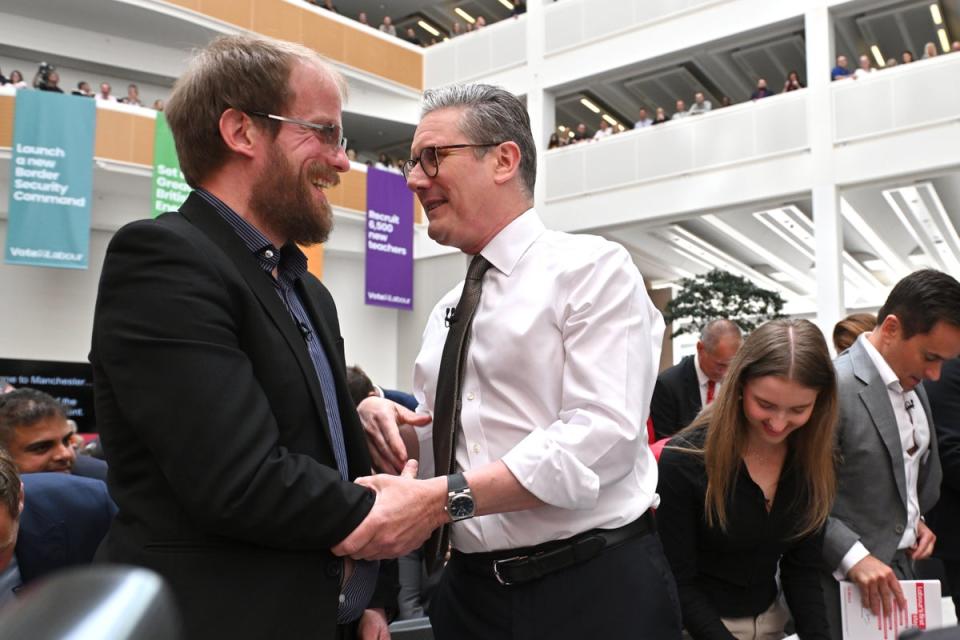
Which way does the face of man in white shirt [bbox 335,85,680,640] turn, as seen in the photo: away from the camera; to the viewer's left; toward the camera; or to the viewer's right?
to the viewer's left

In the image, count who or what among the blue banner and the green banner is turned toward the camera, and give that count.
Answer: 2

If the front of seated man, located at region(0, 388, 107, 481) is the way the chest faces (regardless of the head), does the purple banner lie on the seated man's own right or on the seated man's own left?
on the seated man's own left

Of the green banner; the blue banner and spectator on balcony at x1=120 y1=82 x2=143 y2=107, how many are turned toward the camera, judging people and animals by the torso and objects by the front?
3

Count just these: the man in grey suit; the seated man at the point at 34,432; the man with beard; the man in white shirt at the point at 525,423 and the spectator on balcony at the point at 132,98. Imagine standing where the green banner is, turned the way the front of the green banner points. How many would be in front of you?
4

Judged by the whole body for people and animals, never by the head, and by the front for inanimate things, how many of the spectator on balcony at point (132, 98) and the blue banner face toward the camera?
2

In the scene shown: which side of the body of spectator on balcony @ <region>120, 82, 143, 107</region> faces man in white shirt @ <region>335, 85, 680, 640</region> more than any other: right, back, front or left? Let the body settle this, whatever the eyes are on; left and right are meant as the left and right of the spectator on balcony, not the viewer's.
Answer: front
